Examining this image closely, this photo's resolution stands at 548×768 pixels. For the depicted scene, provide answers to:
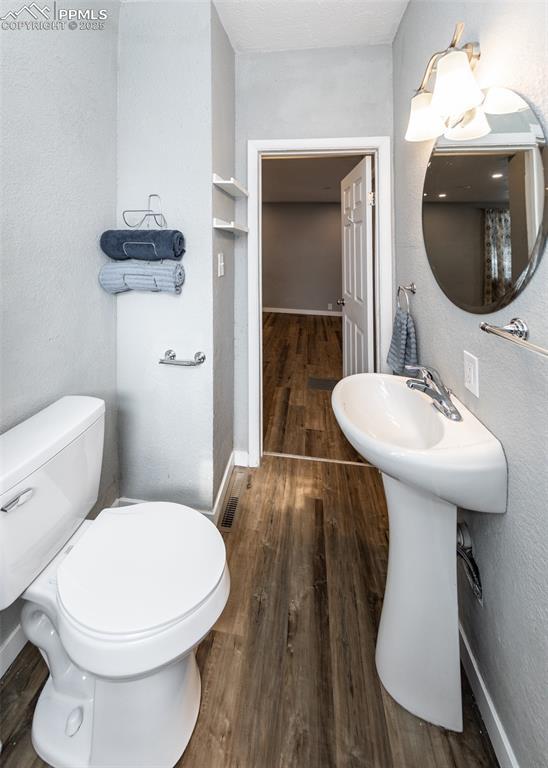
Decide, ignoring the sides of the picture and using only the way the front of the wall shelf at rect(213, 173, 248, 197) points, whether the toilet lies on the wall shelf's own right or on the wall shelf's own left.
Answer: on the wall shelf's own right

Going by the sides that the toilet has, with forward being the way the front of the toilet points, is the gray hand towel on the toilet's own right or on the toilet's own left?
on the toilet's own left

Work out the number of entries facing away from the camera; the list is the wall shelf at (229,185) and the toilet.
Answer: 0

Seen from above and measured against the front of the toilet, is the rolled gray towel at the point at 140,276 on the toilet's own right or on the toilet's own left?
on the toilet's own left

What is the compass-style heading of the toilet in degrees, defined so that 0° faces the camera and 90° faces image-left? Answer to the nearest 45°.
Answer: approximately 315°

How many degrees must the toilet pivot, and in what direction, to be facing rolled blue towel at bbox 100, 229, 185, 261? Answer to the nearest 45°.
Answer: approximately 135° to its left

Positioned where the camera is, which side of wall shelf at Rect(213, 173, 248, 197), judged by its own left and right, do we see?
right
